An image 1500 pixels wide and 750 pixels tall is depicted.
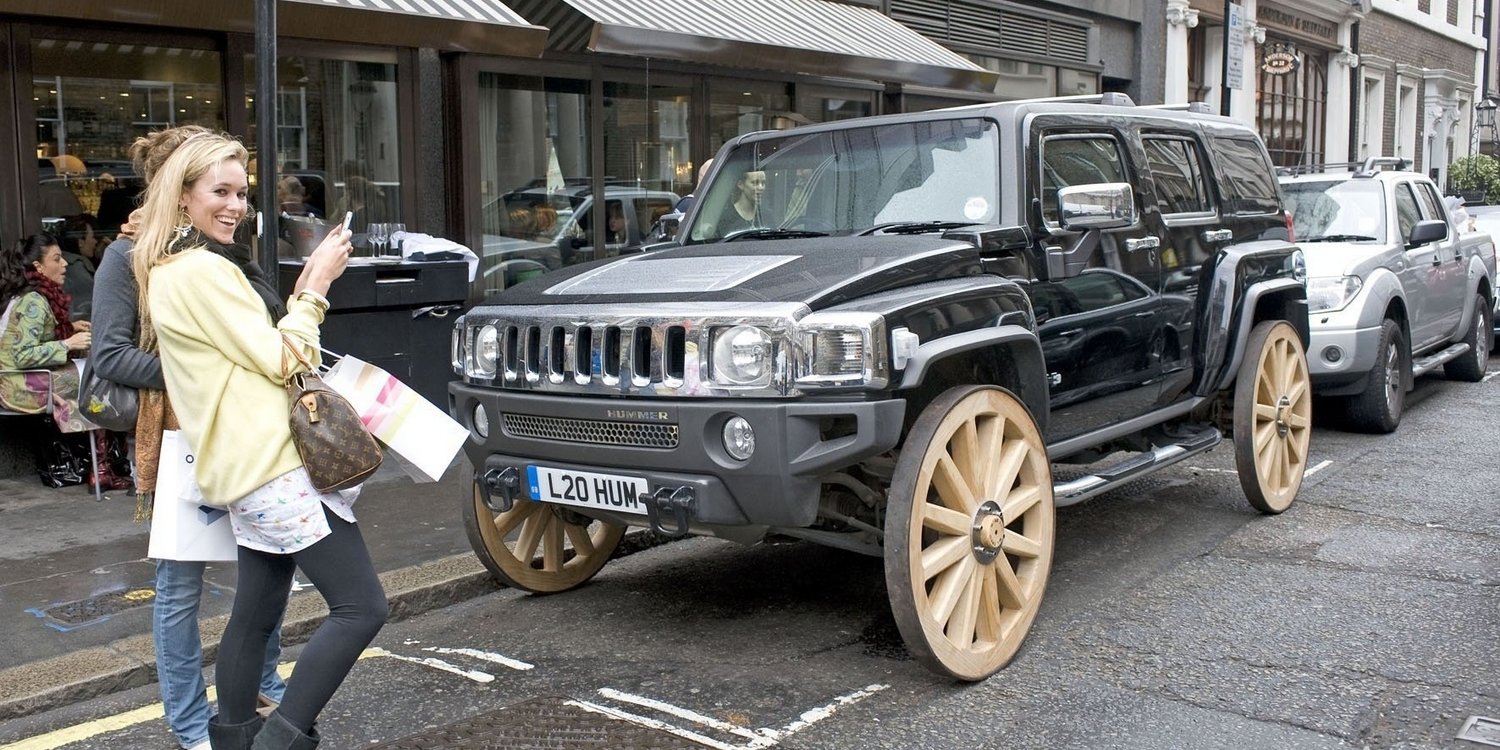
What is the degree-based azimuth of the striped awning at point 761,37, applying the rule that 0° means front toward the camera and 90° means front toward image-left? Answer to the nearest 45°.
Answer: approximately 315°

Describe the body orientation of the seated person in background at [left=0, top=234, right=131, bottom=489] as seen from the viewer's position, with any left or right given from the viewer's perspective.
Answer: facing to the right of the viewer

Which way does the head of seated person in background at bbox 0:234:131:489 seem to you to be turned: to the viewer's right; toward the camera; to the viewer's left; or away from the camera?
to the viewer's right

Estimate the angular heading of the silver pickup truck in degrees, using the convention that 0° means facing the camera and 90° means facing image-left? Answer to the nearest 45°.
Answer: approximately 45°

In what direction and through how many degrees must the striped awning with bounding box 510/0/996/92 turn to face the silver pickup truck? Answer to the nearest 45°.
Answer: approximately 45° to its left

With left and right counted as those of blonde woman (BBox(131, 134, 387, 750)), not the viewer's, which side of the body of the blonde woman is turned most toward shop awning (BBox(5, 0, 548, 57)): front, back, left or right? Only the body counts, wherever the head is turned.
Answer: left

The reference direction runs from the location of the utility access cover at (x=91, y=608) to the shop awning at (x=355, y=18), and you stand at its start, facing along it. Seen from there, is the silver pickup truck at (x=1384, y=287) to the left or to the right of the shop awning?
right

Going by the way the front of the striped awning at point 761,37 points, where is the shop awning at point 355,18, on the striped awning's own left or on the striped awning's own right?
on the striped awning's own right

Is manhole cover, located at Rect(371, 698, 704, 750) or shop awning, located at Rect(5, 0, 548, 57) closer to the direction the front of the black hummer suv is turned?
the manhole cover
